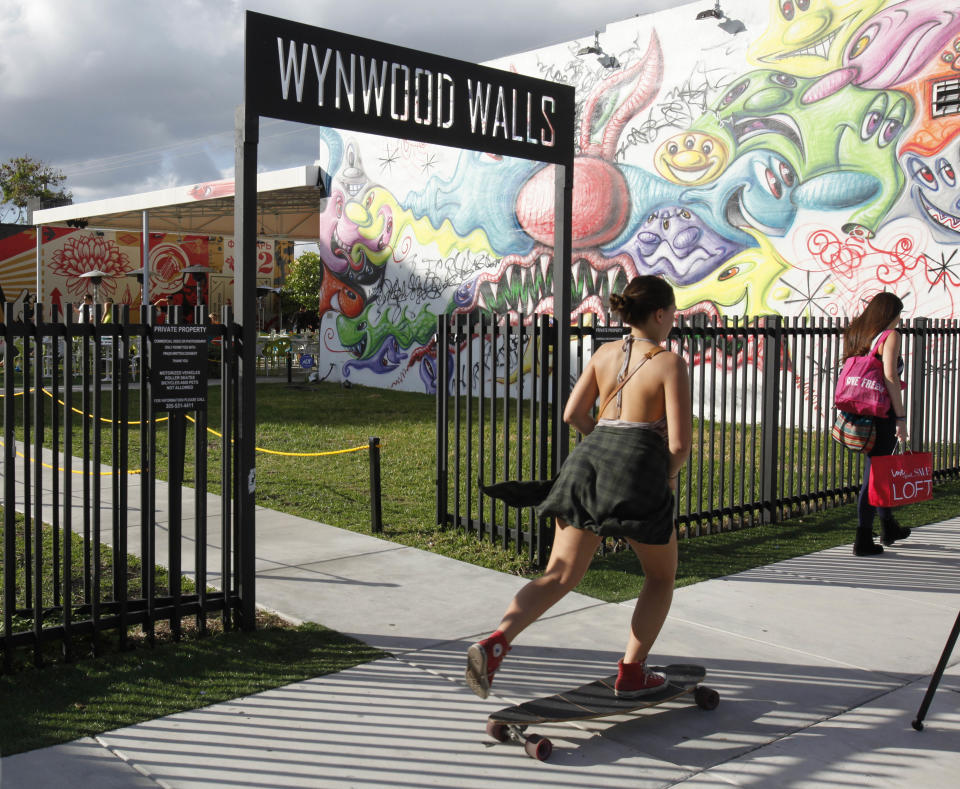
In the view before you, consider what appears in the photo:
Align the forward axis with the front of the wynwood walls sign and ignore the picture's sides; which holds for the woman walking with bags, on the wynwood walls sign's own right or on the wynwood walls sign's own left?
on the wynwood walls sign's own left

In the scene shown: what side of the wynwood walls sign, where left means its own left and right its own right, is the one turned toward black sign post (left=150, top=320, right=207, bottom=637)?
right

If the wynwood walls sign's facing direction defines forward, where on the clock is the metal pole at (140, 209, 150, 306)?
The metal pole is roughly at 7 o'clock from the wynwood walls sign.

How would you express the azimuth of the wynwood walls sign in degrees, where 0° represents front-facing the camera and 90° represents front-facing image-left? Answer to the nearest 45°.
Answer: approximately 315°

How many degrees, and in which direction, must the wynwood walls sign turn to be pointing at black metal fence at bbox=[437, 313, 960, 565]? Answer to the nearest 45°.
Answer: approximately 90° to its left

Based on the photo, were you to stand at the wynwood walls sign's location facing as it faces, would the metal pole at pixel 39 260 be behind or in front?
behind

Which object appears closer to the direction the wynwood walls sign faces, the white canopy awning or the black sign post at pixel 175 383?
the black sign post

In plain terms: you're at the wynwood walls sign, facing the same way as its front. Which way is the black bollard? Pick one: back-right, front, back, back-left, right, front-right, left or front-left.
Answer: back-left

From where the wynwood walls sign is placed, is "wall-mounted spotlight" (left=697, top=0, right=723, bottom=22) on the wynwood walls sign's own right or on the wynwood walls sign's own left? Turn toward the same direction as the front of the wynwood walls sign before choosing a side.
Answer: on the wynwood walls sign's own left
